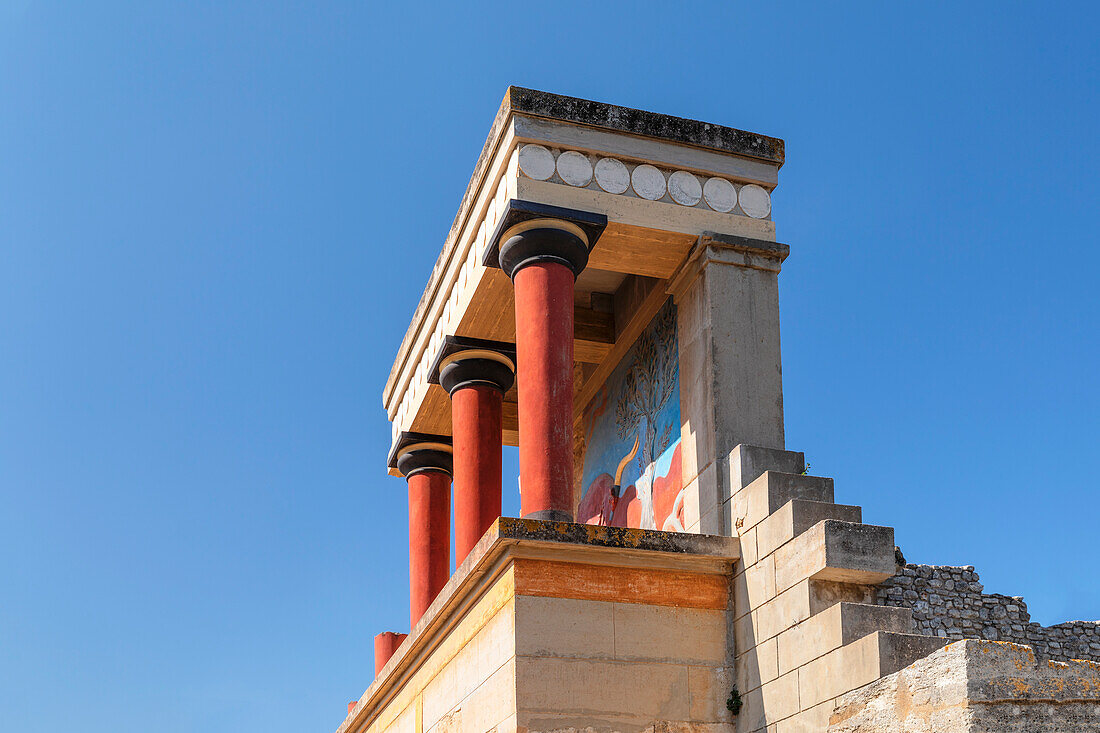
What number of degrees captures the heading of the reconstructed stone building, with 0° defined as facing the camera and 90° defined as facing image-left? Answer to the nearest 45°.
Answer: approximately 90°
